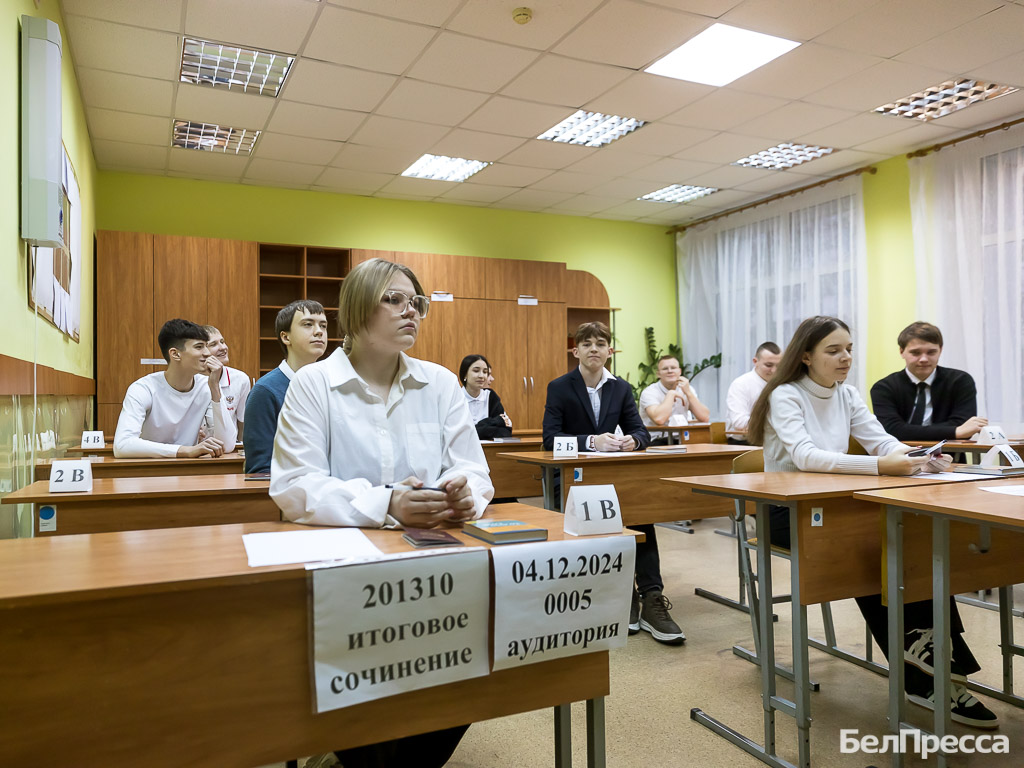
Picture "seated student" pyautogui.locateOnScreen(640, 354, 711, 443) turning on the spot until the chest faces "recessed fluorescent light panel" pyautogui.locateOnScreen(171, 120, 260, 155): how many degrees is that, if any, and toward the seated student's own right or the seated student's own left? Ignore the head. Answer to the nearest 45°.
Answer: approximately 45° to the seated student's own right

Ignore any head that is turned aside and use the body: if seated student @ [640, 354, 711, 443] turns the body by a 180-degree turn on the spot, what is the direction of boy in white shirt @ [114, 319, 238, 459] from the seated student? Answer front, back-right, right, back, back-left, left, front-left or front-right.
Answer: back-left

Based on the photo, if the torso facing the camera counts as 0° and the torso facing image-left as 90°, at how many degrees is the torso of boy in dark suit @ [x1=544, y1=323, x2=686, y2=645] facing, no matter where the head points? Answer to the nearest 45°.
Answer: approximately 0°

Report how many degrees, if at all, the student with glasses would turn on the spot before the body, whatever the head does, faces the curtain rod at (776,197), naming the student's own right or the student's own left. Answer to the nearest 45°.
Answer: approximately 90° to the student's own left
